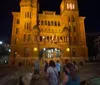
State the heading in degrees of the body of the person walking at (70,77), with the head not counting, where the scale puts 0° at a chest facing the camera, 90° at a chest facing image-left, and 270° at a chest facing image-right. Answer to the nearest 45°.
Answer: approximately 135°
